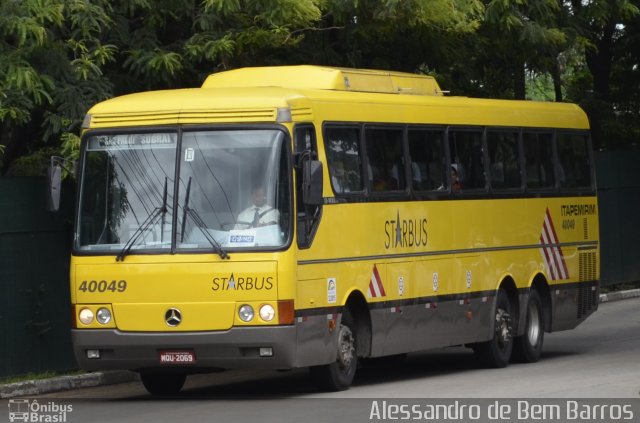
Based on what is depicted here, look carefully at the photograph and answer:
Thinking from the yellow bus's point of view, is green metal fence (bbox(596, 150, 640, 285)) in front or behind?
behind

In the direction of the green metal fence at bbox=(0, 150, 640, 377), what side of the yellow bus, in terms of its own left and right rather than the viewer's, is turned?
right

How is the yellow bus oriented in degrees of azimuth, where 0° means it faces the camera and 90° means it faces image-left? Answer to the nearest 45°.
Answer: approximately 45°
